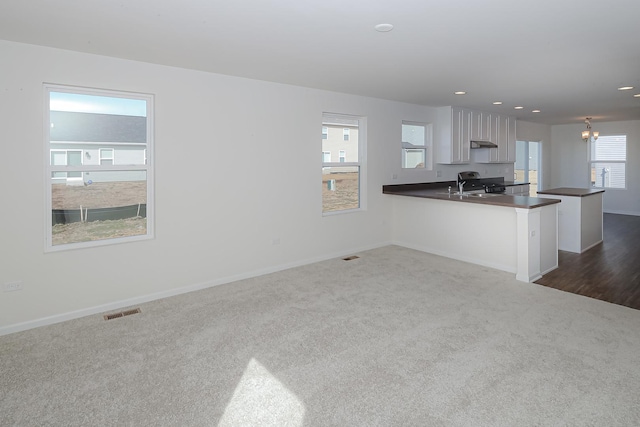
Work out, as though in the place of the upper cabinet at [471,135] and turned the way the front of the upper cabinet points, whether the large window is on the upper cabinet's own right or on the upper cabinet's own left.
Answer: on the upper cabinet's own right

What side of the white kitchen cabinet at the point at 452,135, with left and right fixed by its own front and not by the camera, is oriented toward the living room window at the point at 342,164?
right

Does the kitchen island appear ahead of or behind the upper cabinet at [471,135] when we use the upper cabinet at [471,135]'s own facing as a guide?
ahead

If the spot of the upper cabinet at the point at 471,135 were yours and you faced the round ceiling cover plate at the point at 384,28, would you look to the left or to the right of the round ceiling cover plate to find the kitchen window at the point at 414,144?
right

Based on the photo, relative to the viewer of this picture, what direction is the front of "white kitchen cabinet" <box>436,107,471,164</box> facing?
facing the viewer and to the right of the viewer
